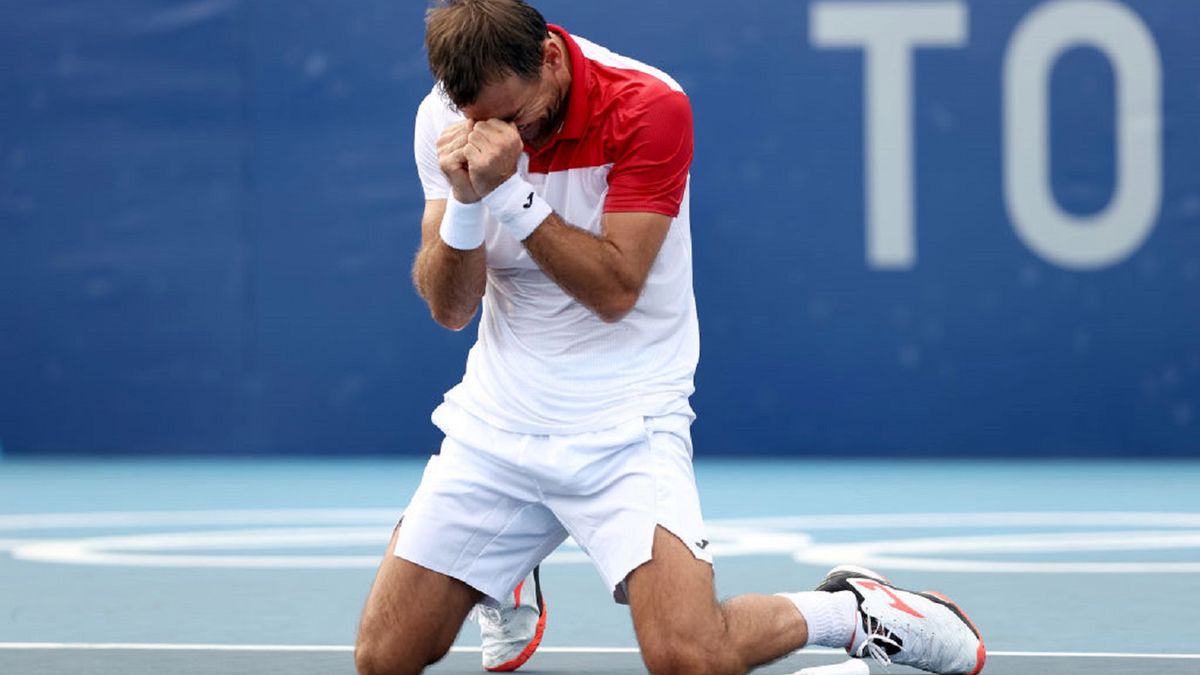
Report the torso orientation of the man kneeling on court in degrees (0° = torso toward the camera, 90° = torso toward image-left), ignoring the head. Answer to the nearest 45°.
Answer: approximately 45°
